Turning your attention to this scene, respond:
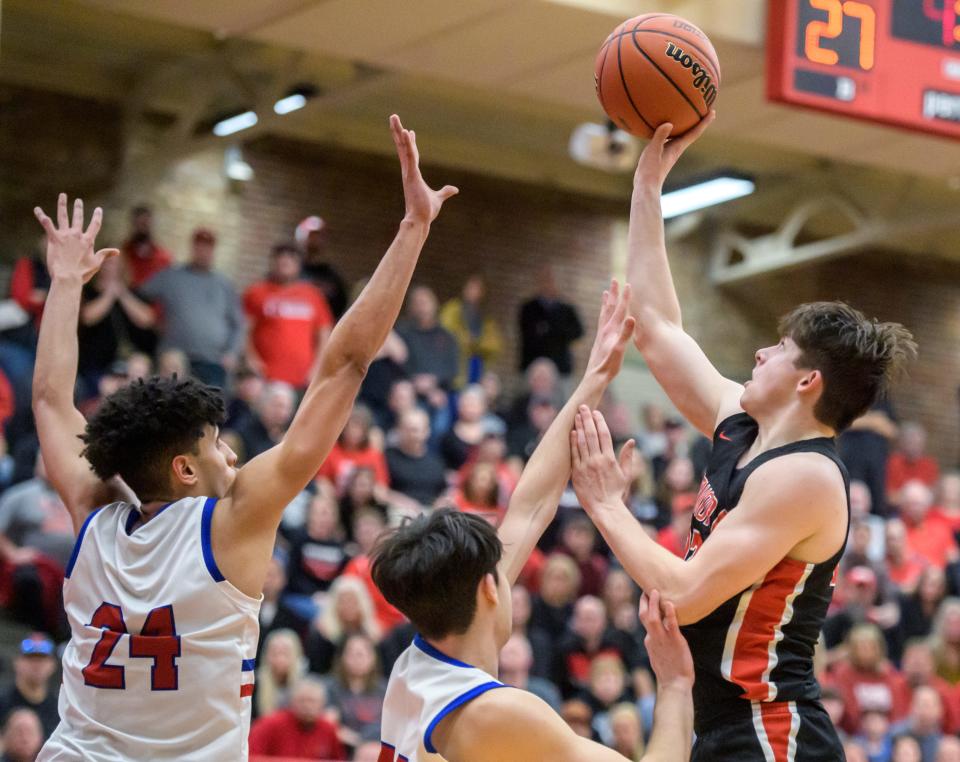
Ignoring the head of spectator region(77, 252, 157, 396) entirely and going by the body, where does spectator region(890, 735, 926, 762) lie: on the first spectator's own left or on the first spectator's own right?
on the first spectator's own left

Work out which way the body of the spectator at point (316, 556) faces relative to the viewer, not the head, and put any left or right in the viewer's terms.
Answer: facing the viewer

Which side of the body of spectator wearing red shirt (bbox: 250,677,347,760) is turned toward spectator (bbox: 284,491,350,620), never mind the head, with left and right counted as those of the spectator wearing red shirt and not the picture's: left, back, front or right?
back

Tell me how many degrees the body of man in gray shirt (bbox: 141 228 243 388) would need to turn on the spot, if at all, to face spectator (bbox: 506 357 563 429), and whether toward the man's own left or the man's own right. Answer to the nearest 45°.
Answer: approximately 90° to the man's own left

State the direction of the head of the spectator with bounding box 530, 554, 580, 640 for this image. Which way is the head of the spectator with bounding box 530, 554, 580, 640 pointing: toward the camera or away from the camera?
toward the camera

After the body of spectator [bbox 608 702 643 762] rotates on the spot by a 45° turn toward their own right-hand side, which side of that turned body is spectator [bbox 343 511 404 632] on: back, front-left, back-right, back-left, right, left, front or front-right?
front-right

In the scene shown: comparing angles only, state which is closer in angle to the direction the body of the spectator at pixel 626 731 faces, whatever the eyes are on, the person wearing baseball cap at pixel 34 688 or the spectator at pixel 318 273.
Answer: the person wearing baseball cap

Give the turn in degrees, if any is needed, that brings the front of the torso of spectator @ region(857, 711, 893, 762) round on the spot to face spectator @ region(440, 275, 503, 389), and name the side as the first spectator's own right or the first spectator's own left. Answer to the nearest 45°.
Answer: approximately 135° to the first spectator's own right

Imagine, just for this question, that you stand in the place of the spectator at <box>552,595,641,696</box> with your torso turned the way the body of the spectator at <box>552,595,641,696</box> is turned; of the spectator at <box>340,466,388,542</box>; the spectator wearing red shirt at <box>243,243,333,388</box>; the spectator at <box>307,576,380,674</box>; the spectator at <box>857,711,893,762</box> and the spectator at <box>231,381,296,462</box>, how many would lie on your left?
1

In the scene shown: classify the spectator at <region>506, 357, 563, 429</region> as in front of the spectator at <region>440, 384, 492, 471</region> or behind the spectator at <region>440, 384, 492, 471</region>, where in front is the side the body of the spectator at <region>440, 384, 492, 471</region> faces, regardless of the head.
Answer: behind

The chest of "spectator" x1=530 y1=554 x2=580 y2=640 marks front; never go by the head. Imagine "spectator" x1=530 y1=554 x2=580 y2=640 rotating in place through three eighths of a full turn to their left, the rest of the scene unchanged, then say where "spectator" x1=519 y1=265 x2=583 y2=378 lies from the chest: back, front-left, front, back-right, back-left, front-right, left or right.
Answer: front-left

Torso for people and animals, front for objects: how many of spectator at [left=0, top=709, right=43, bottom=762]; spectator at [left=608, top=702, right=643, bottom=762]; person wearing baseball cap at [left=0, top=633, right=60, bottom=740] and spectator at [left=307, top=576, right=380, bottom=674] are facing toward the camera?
4

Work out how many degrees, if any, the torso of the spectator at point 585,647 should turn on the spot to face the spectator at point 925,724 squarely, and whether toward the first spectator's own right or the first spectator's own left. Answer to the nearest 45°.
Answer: approximately 90° to the first spectator's own left

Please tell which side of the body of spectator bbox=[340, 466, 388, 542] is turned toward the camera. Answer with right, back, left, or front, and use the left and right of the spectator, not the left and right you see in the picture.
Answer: front

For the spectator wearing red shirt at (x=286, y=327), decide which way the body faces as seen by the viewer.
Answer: toward the camera

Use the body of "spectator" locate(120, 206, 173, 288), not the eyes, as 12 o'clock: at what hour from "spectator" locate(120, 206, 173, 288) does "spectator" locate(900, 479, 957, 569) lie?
"spectator" locate(900, 479, 957, 569) is roughly at 9 o'clock from "spectator" locate(120, 206, 173, 288).
